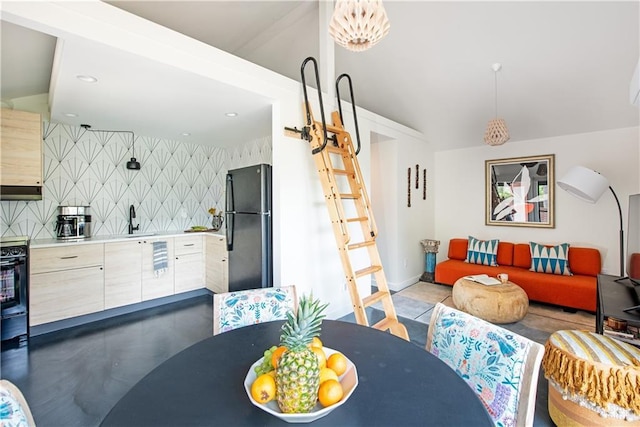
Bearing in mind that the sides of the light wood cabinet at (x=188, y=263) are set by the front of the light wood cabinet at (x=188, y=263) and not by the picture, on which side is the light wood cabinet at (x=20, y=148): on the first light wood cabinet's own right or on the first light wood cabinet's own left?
on the first light wood cabinet's own right

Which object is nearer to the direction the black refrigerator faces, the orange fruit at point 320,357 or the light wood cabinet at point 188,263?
the orange fruit

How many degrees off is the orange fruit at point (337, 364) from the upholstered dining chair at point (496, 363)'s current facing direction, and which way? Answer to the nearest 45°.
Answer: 0° — it already faces it

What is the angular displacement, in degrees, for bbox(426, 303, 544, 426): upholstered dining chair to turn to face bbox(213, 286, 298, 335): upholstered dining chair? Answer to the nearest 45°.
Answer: approximately 45° to its right

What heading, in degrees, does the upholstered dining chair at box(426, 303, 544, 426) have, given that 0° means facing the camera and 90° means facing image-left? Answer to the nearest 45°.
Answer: approximately 45°

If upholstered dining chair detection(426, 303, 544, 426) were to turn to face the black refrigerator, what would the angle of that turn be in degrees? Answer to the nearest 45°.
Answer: approximately 90° to its right

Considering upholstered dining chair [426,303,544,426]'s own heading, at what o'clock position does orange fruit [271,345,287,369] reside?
The orange fruit is roughly at 12 o'clock from the upholstered dining chair.

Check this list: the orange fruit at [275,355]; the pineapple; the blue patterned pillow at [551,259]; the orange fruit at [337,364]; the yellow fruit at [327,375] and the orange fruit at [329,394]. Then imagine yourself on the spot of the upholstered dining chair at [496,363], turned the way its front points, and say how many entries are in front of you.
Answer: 5
